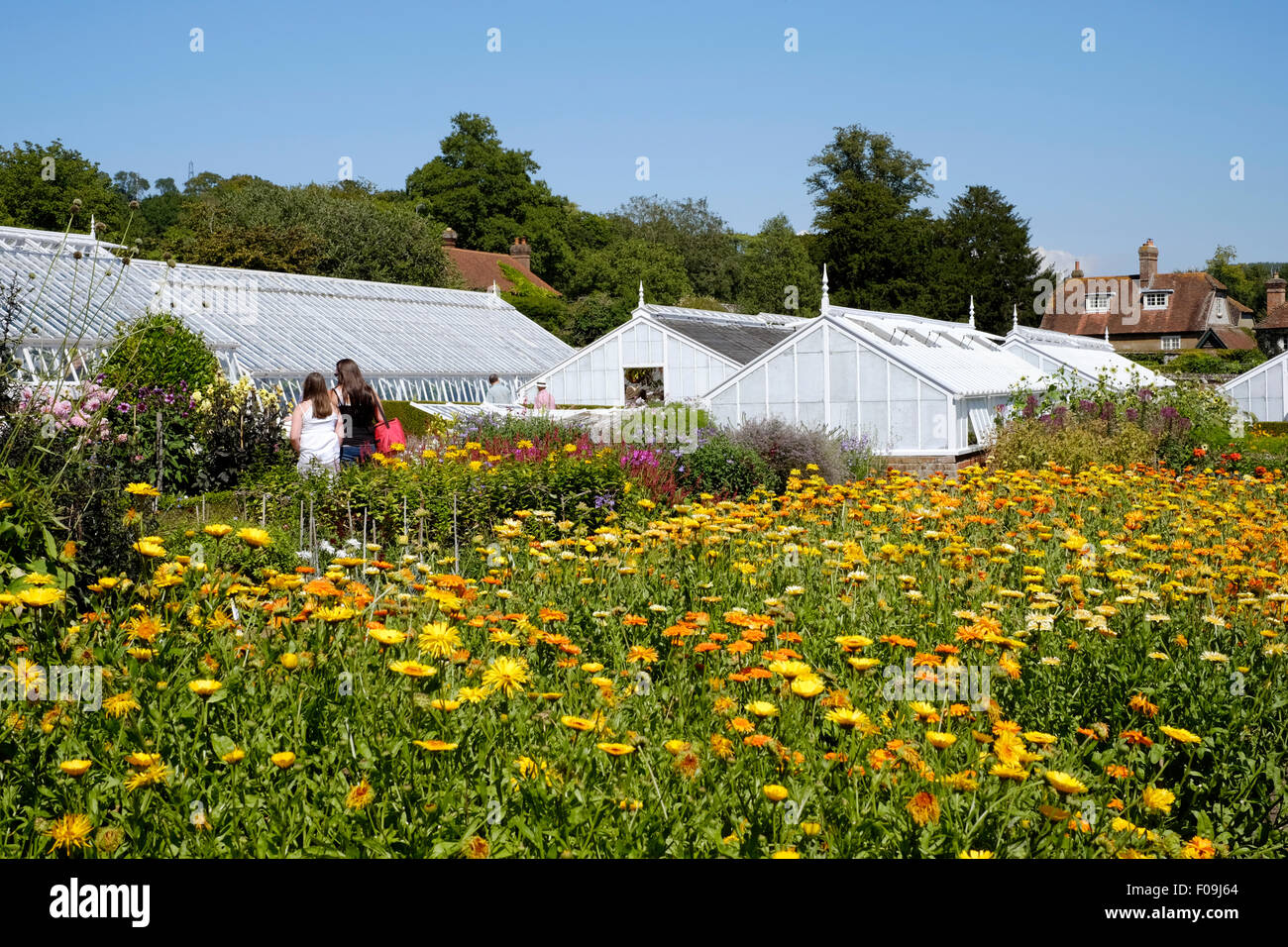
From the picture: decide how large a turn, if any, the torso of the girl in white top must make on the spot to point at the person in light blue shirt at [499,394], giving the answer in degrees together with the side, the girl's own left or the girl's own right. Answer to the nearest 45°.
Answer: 0° — they already face them

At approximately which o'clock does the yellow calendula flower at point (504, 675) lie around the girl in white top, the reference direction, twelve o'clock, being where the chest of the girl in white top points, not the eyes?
The yellow calendula flower is roughly at 6 o'clock from the girl in white top.

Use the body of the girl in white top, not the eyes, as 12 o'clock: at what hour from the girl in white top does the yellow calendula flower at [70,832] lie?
The yellow calendula flower is roughly at 6 o'clock from the girl in white top.

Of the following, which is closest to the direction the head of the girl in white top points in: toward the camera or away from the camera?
away from the camera

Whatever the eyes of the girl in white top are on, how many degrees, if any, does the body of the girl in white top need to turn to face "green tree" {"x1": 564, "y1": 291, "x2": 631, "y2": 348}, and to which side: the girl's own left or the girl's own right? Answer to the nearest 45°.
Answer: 0° — they already face it

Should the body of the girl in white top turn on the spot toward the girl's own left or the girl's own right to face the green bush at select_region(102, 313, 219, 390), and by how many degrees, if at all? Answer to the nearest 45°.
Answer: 0° — they already face it

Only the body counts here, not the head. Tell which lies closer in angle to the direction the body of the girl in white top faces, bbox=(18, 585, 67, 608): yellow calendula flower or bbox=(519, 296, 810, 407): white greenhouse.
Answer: the white greenhouse

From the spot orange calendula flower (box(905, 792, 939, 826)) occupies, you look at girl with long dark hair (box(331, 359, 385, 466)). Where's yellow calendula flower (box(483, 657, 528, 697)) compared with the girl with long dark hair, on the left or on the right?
left

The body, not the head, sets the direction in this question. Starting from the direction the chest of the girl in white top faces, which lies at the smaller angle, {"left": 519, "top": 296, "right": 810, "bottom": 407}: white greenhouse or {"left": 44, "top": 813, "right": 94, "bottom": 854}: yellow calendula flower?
the white greenhouse

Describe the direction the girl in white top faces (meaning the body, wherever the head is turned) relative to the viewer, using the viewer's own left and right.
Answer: facing away from the viewer

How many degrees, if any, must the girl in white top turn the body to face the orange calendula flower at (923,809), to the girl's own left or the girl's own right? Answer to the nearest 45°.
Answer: approximately 180°

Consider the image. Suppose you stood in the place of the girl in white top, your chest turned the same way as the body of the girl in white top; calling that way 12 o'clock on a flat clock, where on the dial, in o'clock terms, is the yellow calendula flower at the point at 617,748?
The yellow calendula flower is roughly at 6 o'clock from the girl in white top.

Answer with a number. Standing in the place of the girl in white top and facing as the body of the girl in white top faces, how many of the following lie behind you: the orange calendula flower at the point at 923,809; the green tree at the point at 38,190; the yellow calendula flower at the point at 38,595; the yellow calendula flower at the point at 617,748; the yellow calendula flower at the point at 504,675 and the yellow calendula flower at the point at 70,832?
5
